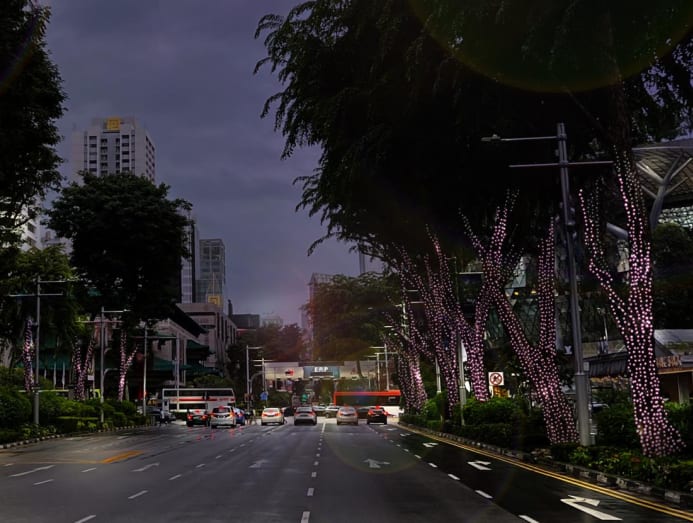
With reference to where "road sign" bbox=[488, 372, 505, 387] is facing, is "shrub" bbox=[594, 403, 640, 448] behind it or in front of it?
in front

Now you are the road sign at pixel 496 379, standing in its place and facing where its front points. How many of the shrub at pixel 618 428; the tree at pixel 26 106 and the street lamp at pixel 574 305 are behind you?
0

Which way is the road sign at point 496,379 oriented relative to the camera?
toward the camera

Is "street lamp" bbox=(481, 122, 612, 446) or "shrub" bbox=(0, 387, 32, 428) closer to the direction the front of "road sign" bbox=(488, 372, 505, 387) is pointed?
the street lamp

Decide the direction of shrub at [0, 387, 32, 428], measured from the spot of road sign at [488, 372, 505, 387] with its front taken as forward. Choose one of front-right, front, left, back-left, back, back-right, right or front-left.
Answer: right

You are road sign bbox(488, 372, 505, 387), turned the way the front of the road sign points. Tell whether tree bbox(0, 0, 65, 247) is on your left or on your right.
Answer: on your right

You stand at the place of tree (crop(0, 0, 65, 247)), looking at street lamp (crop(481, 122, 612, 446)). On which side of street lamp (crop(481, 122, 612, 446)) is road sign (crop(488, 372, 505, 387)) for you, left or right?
left

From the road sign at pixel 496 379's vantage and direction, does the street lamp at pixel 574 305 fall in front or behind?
in front
